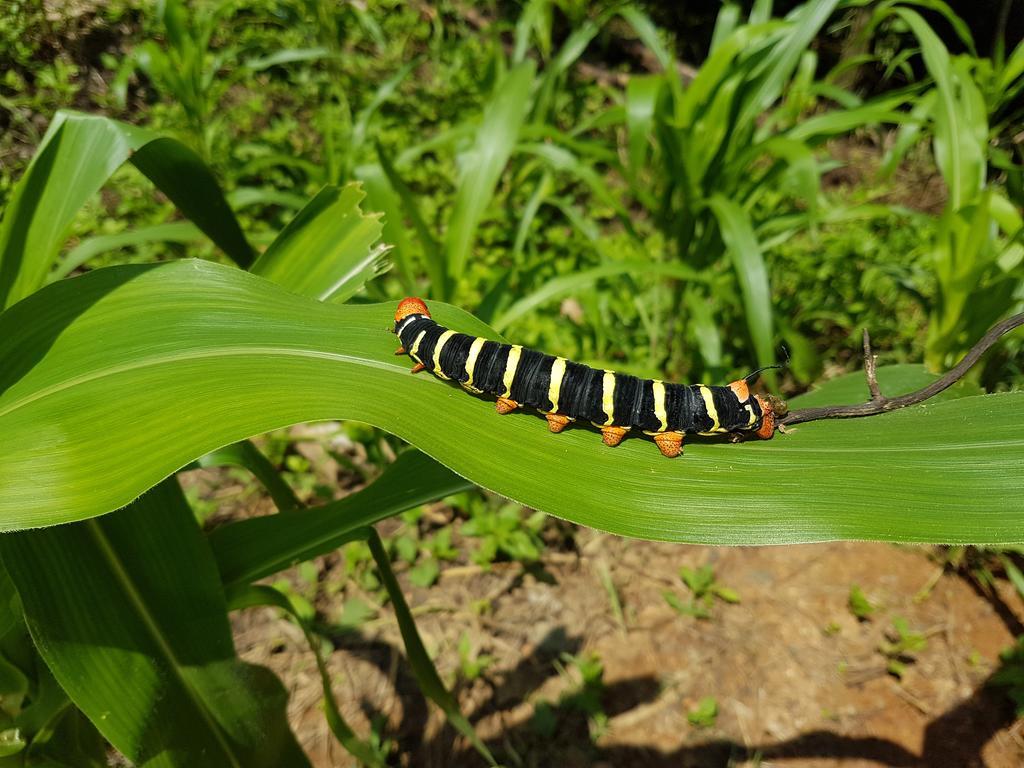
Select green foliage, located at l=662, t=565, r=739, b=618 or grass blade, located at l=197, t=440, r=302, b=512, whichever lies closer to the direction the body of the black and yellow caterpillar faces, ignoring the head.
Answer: the grass blade

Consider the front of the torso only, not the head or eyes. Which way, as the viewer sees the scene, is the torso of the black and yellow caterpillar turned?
to the viewer's left

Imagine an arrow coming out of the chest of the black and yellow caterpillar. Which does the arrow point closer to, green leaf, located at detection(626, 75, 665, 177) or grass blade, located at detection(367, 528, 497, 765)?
the grass blade

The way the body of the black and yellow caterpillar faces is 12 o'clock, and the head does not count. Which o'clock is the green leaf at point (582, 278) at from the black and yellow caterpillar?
The green leaf is roughly at 3 o'clock from the black and yellow caterpillar.

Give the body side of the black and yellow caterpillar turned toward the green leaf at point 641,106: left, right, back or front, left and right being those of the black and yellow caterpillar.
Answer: right
